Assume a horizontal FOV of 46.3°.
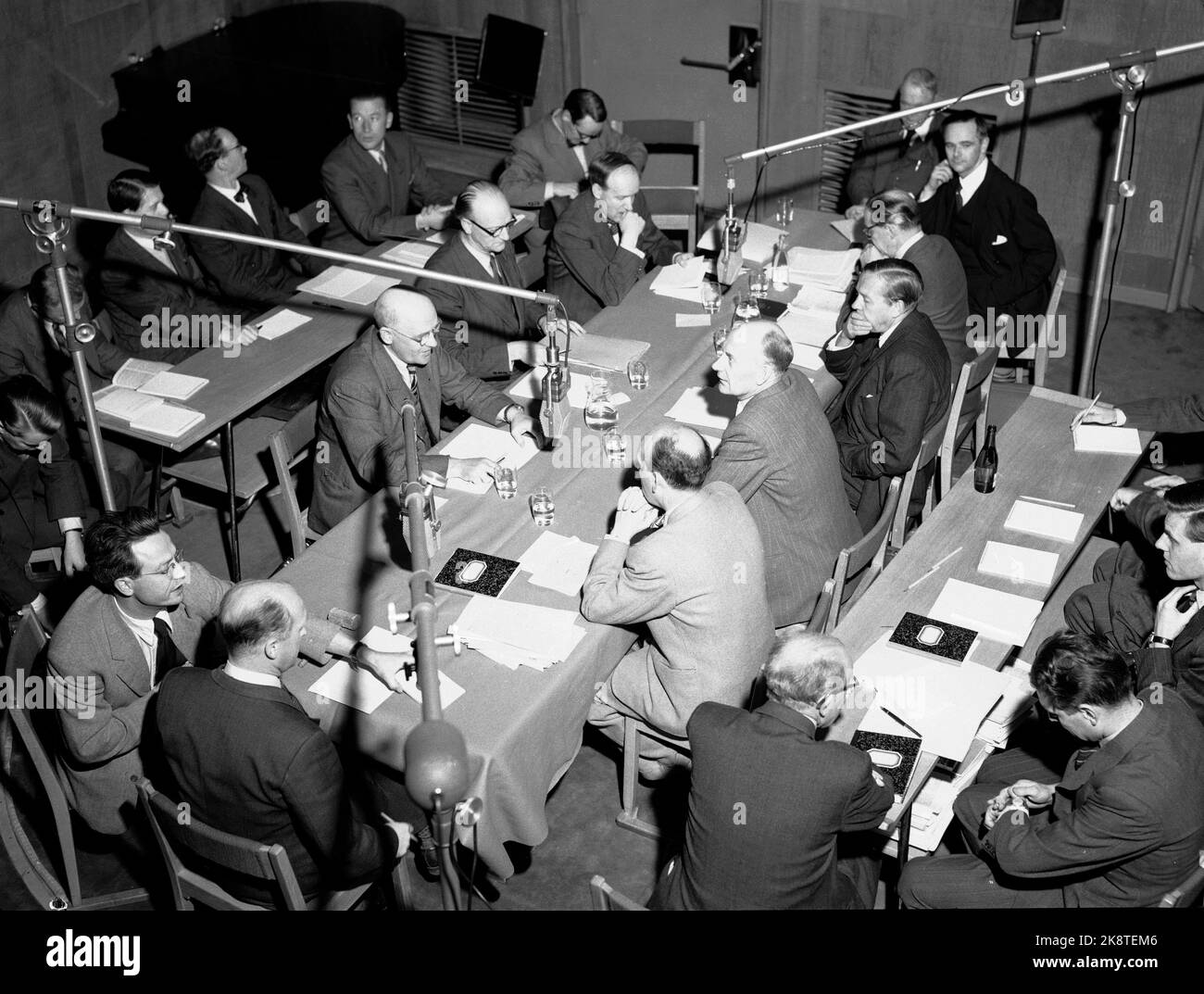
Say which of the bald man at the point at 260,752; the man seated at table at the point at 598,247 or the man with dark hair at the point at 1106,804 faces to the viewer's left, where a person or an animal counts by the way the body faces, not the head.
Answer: the man with dark hair

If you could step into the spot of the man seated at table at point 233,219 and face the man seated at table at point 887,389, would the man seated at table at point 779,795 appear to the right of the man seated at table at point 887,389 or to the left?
right

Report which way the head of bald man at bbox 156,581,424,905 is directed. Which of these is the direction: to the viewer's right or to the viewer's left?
to the viewer's right

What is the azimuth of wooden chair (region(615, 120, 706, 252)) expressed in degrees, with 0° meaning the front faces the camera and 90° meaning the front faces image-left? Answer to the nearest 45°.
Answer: approximately 0°

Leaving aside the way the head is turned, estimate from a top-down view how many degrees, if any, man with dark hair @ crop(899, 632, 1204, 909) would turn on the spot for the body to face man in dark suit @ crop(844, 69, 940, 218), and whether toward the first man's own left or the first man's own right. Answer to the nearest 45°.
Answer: approximately 90° to the first man's own right

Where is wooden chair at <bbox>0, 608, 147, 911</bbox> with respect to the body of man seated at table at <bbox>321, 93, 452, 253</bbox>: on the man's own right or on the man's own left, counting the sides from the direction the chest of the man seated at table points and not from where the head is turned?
on the man's own right

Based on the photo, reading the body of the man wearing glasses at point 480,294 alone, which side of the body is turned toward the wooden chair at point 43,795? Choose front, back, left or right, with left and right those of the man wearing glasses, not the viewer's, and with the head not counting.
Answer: right

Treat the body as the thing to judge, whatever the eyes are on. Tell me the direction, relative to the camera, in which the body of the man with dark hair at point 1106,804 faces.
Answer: to the viewer's left
